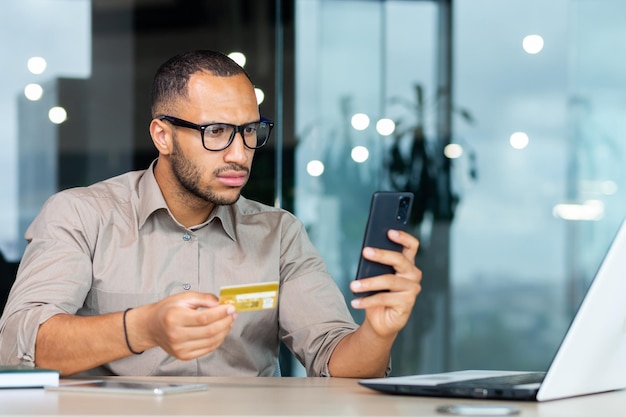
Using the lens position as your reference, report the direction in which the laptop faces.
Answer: facing away from the viewer and to the left of the viewer

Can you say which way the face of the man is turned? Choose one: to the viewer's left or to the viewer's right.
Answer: to the viewer's right

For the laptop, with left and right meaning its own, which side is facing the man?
front

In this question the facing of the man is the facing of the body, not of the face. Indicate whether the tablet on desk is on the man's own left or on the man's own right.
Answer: on the man's own right

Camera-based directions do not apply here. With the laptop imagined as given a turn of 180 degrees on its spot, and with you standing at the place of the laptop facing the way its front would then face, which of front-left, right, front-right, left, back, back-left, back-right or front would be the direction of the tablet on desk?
back-right

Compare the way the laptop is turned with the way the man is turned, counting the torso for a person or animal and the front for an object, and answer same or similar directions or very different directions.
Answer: very different directions

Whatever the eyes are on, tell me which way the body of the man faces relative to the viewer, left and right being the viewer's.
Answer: facing the viewer and to the right of the viewer

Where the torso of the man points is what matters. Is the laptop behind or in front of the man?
in front
